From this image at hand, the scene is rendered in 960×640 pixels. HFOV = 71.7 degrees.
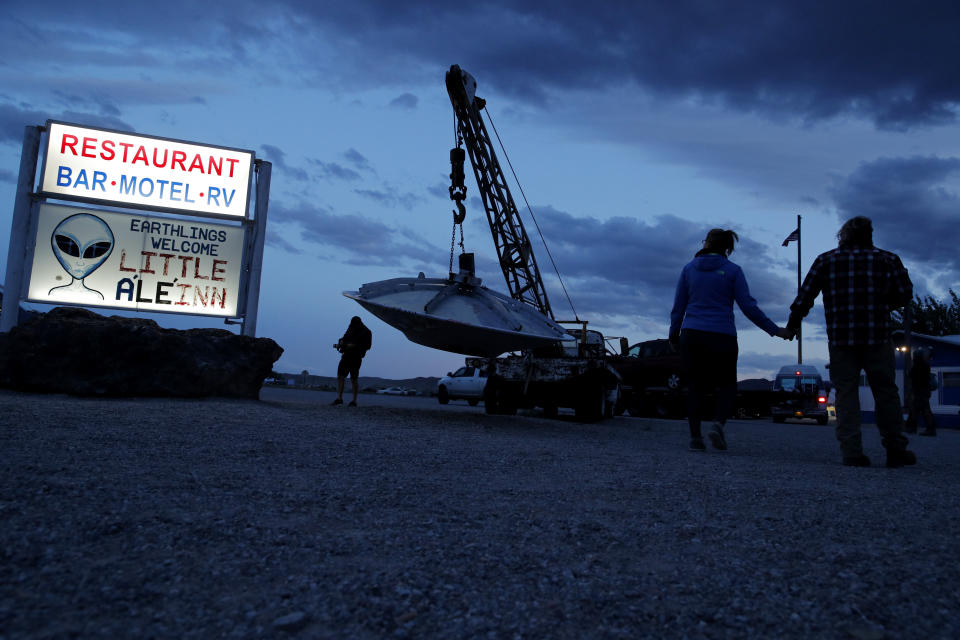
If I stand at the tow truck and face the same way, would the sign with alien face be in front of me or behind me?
behind

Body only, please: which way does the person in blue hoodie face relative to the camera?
away from the camera

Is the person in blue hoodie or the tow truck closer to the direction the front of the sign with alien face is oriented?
the person in blue hoodie

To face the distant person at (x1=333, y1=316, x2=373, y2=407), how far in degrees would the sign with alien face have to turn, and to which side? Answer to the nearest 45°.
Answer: approximately 90° to its left

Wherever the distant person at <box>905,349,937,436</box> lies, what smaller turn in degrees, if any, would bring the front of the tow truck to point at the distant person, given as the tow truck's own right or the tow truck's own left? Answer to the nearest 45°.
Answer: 0° — it already faces them

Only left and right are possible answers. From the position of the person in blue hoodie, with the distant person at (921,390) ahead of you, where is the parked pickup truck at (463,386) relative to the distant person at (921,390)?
left

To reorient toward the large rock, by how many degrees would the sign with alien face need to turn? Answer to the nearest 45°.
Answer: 0° — it already faces it

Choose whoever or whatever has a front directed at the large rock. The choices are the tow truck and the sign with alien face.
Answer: the sign with alien face

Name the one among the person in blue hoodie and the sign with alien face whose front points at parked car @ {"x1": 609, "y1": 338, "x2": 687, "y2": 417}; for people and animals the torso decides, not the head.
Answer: the person in blue hoodie

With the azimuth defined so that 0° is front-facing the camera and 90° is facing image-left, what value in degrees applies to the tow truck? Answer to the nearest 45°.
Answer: approximately 270°

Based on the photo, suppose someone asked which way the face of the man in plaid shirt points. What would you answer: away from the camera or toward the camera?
away from the camera
